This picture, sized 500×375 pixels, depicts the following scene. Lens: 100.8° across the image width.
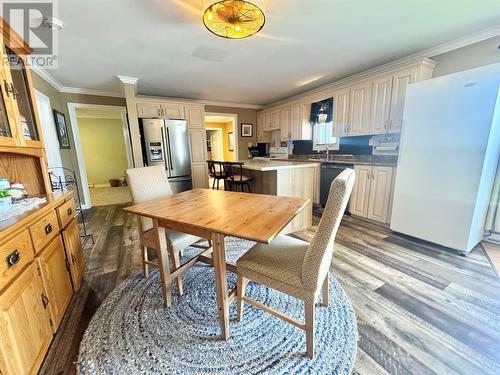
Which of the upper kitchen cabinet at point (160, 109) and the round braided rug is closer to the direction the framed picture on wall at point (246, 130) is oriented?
the round braided rug

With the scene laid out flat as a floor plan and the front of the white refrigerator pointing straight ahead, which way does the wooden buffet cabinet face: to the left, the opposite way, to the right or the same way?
the opposite way

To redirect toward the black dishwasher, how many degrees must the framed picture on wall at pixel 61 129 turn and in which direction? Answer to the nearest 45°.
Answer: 0° — it already faces it

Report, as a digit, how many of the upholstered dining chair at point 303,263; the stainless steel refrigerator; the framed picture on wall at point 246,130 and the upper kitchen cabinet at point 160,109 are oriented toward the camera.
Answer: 3

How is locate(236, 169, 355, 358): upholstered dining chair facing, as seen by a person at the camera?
facing away from the viewer and to the left of the viewer

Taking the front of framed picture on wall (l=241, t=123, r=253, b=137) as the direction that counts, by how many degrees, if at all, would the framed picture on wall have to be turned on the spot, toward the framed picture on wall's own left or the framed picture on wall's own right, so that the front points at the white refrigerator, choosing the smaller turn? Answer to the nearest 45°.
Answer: approximately 45° to the framed picture on wall's own left

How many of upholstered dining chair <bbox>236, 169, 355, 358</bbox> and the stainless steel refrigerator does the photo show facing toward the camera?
1
